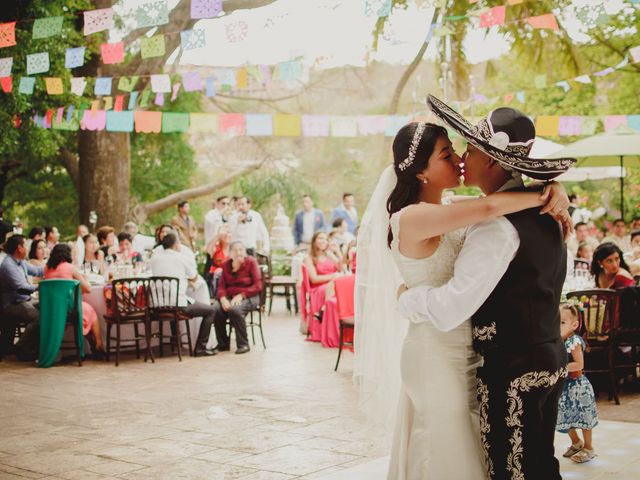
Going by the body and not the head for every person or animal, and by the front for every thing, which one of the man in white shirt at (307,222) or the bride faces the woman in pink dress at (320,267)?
the man in white shirt

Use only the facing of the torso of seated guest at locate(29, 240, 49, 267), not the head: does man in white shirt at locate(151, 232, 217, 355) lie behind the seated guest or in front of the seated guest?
in front

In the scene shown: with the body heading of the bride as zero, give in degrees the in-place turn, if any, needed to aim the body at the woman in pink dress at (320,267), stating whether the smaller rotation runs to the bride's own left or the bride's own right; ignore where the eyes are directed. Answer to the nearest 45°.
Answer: approximately 90° to the bride's own left

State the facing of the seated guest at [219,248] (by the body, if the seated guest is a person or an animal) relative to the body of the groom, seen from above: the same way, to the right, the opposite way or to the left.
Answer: to the left

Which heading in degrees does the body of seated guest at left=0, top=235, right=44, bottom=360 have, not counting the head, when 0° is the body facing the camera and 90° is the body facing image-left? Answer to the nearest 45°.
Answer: approximately 270°

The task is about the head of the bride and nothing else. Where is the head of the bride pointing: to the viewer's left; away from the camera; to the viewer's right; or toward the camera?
to the viewer's right

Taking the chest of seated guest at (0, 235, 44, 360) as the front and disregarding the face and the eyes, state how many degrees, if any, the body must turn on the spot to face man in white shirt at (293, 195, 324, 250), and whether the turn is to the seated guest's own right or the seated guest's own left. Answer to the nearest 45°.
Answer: approximately 45° to the seated guest's own left

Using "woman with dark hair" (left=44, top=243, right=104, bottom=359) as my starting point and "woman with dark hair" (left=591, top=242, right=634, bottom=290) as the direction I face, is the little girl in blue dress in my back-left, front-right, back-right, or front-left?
front-right

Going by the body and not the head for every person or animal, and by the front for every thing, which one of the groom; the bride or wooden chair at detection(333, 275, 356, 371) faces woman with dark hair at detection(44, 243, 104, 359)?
the groom

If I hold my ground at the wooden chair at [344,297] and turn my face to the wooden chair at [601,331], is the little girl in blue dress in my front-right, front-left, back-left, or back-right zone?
front-right

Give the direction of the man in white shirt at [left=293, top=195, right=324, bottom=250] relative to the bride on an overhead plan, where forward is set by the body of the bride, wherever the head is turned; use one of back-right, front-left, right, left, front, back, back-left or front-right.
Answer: left

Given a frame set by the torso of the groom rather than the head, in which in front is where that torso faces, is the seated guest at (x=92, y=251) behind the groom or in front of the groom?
in front

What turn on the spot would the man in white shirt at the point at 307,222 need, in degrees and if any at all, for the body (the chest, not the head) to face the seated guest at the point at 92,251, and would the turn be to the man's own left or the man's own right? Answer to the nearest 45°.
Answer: approximately 45° to the man's own right

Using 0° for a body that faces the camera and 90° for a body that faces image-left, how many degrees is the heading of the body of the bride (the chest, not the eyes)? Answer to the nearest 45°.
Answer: approximately 270°

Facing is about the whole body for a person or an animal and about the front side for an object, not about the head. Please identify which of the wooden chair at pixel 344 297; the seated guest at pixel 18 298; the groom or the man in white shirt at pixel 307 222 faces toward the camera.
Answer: the man in white shirt

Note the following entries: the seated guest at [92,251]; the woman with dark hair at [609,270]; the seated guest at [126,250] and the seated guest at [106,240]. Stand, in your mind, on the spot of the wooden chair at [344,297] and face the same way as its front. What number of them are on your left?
3

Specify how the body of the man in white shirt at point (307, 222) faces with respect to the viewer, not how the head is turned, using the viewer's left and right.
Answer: facing the viewer
